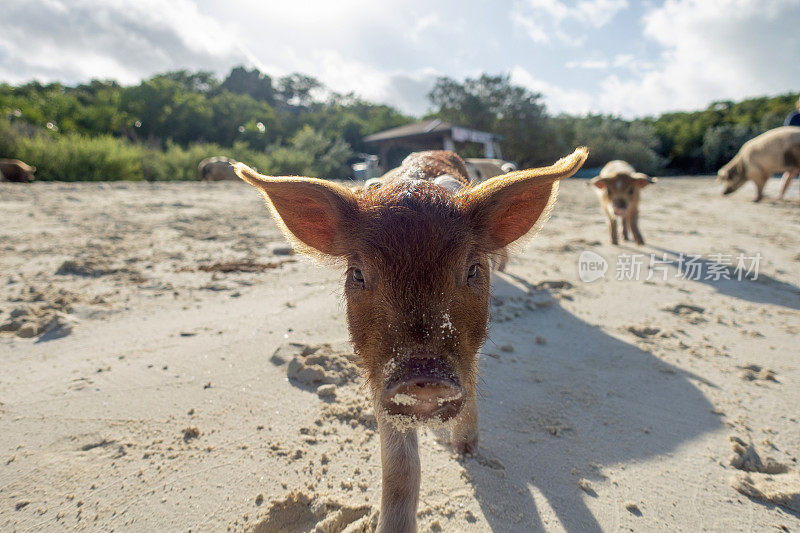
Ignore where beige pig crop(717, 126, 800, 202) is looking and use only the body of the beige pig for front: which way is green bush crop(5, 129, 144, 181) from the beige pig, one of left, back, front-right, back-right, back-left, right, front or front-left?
front-left

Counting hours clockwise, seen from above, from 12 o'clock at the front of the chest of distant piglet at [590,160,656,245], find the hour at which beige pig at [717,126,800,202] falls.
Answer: The beige pig is roughly at 7 o'clock from the distant piglet.

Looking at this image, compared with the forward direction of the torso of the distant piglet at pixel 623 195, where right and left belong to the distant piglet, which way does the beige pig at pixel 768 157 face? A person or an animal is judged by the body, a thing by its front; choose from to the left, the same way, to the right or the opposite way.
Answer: to the right

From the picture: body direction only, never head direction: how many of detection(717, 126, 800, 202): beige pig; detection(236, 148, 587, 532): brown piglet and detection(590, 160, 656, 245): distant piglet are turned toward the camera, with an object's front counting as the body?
2

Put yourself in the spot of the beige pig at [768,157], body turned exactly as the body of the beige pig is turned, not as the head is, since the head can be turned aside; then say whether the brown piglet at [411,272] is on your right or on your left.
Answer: on your left

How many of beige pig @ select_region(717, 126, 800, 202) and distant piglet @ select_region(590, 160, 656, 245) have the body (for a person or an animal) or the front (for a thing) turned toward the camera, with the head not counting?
1

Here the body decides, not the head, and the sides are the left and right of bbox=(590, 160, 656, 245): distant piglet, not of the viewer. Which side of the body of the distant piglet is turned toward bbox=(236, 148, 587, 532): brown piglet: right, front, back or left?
front

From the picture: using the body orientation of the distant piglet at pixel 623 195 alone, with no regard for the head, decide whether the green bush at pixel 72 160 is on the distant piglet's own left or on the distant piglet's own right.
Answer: on the distant piglet's own right

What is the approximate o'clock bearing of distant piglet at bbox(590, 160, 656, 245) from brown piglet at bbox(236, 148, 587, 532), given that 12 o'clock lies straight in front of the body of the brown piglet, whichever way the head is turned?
The distant piglet is roughly at 7 o'clock from the brown piglet.

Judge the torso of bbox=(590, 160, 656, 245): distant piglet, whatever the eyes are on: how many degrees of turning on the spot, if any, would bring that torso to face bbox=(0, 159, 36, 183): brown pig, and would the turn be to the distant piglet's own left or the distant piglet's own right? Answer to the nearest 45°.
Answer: approximately 90° to the distant piglet's own right

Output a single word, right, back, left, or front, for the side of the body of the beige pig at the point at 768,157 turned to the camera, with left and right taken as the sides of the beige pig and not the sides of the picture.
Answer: left
